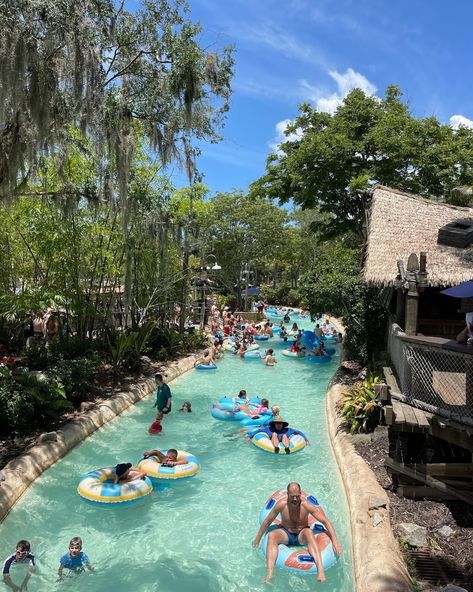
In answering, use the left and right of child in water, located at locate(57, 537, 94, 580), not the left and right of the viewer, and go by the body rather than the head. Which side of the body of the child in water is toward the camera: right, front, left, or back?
front

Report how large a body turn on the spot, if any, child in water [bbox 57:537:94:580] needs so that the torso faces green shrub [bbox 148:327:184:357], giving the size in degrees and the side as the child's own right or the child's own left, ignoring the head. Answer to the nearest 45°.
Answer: approximately 180°

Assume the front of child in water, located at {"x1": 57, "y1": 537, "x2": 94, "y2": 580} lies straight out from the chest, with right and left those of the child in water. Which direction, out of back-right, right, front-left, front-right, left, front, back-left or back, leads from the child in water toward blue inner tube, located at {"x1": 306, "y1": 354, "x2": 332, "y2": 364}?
back-left

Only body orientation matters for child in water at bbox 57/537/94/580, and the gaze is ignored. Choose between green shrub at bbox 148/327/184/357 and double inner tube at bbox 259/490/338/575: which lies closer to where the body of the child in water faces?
the double inner tube

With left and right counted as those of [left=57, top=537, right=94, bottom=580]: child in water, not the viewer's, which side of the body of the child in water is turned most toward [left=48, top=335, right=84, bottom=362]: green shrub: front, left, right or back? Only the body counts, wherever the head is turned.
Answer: back

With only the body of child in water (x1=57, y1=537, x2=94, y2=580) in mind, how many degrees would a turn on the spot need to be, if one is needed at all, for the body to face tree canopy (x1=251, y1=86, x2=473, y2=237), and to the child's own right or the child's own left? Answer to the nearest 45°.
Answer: approximately 135° to the child's own left

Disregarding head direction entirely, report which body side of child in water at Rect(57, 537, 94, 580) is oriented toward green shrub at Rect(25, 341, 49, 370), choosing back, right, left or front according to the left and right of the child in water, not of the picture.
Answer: back

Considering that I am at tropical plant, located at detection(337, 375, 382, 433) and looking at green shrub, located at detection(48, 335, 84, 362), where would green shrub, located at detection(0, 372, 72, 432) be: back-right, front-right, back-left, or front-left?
front-left

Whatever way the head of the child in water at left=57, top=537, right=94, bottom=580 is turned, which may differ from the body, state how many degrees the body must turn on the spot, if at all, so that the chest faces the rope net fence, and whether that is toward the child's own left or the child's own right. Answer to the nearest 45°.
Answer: approximately 90° to the child's own left

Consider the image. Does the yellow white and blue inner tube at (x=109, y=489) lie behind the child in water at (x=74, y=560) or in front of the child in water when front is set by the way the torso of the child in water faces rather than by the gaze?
behind

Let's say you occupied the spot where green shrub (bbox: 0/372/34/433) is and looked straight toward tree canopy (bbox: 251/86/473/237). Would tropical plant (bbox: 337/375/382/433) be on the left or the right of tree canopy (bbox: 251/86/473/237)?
right

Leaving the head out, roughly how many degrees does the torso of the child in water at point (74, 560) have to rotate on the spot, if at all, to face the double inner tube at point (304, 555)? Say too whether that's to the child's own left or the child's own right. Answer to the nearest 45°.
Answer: approximately 90° to the child's own left

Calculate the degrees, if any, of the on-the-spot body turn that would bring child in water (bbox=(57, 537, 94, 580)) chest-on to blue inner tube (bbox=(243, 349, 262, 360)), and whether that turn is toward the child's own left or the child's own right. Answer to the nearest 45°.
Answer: approximately 135° to the child's own left

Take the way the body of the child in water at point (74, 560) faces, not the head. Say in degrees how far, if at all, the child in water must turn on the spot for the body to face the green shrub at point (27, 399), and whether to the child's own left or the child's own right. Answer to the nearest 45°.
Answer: approximately 180°

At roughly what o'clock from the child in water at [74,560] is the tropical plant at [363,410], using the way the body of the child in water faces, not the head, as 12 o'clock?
The tropical plant is roughly at 8 o'clock from the child in water.
